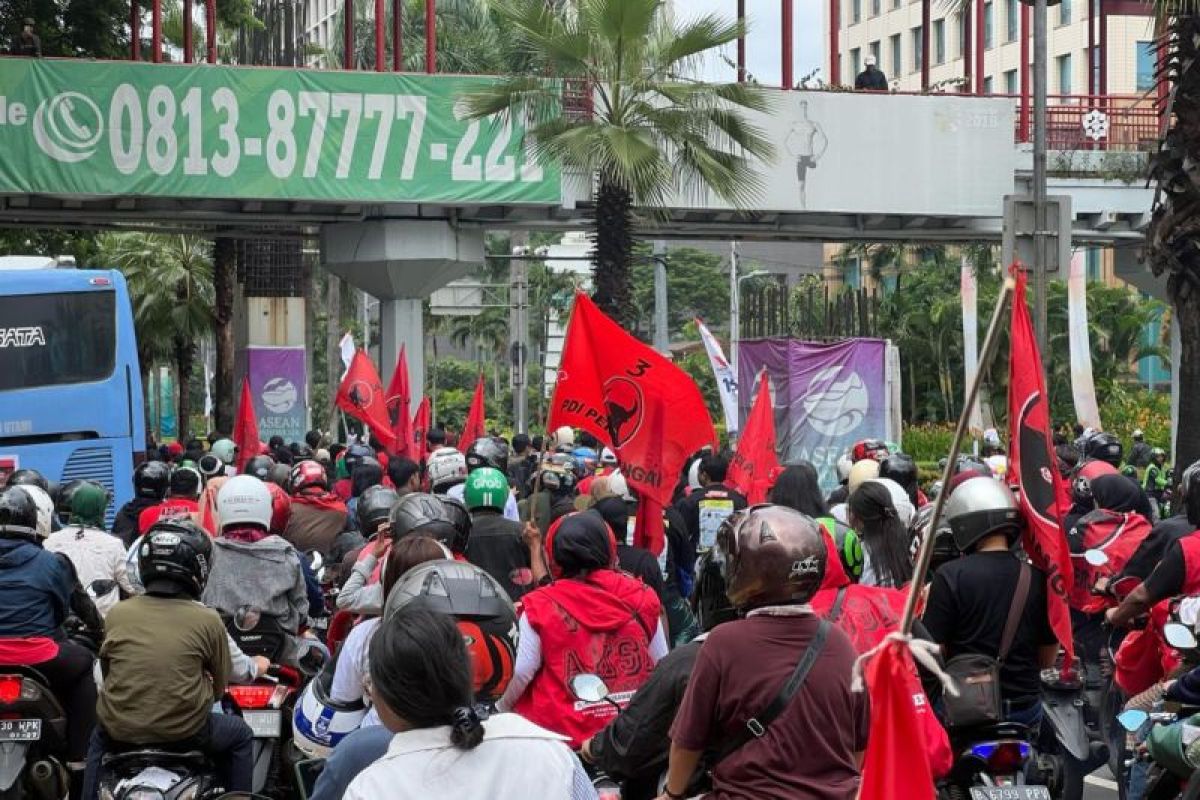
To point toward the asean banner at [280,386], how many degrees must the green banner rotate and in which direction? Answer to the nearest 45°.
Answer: approximately 180°

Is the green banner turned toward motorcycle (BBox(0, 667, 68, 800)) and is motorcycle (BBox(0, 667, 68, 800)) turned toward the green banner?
yes

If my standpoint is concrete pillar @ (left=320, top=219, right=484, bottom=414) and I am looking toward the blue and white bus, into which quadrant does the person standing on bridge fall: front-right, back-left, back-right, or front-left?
back-left

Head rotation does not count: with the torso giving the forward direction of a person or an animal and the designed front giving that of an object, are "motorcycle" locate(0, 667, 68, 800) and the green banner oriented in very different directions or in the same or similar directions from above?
very different directions

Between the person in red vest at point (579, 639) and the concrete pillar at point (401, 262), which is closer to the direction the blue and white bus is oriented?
the concrete pillar

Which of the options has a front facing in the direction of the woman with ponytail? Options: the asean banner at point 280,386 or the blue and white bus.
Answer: the asean banner

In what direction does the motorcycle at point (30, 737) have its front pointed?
away from the camera

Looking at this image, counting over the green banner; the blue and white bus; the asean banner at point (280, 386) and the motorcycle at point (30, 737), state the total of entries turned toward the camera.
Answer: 2

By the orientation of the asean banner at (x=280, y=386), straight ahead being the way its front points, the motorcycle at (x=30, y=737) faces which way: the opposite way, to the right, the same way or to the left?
the opposite way

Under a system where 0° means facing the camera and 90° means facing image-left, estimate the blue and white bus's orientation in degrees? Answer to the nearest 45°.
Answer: approximately 180°

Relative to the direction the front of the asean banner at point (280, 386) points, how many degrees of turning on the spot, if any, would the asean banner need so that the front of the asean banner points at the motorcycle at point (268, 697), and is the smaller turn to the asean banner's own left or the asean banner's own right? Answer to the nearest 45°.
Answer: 0° — it already faces it

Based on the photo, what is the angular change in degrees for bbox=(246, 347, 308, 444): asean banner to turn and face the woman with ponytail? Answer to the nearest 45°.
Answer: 0° — it already faces them

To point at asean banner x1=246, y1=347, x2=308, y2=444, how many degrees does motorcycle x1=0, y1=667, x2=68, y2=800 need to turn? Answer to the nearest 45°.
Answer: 0° — it already faces it
